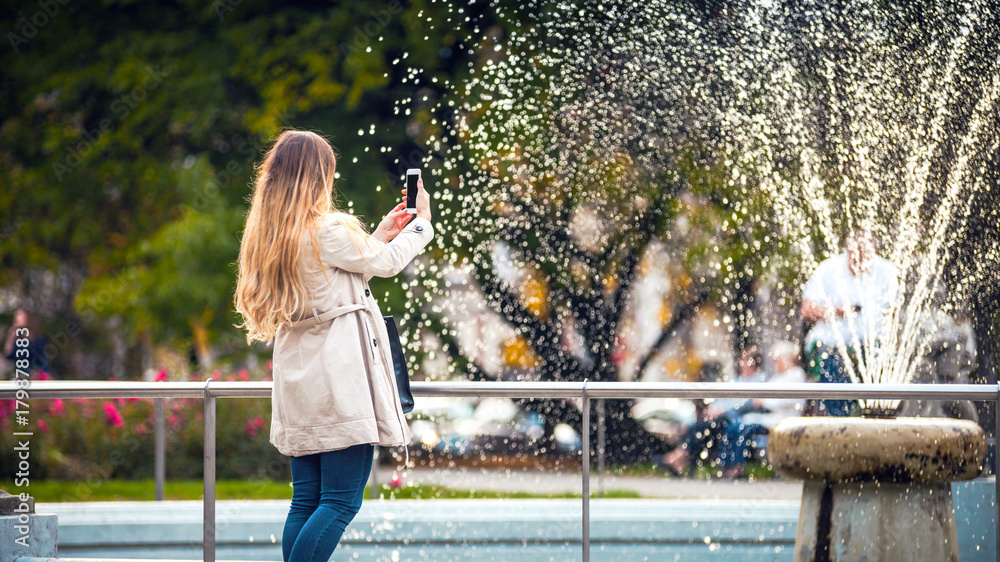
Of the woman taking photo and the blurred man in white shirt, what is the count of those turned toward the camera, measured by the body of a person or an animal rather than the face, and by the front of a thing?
1

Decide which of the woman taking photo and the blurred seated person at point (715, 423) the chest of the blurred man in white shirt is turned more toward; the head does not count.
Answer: the woman taking photo

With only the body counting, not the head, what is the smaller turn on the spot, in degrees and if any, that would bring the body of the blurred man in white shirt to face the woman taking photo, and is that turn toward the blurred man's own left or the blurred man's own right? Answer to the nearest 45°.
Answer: approximately 45° to the blurred man's own right

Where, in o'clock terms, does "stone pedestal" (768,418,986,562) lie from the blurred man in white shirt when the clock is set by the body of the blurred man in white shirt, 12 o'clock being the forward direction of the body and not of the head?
The stone pedestal is roughly at 12 o'clock from the blurred man in white shirt.

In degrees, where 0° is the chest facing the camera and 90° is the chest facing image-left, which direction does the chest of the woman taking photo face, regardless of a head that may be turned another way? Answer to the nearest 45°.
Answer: approximately 225°

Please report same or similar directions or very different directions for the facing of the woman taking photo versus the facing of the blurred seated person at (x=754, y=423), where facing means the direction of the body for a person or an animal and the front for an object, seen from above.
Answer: very different directions

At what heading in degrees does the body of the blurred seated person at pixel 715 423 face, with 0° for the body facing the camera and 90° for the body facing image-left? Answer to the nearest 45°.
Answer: approximately 45°

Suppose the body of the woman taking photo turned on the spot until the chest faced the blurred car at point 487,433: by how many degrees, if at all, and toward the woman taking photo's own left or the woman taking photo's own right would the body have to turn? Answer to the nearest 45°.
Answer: approximately 45° to the woman taking photo's own left

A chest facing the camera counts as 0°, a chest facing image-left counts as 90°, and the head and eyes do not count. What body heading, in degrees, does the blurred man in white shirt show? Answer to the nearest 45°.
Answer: approximately 0°
